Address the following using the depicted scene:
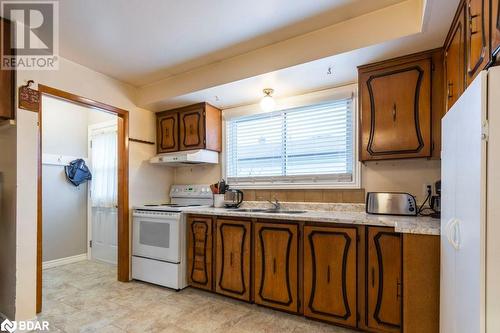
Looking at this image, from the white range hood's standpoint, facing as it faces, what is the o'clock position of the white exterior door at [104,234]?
The white exterior door is roughly at 3 o'clock from the white range hood.

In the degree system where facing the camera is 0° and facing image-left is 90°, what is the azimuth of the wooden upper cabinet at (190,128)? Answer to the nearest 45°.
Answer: approximately 45°

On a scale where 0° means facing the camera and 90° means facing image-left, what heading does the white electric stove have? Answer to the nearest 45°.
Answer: approximately 45°

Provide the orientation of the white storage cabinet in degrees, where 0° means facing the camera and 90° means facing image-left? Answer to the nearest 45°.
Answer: approximately 90°

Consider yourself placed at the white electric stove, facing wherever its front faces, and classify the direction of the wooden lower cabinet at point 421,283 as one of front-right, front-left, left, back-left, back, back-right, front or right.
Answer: left

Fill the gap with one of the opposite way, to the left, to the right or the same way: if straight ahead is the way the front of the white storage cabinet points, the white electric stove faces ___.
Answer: to the left

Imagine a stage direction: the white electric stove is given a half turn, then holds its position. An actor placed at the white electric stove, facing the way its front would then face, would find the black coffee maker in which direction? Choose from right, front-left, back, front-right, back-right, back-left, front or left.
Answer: right

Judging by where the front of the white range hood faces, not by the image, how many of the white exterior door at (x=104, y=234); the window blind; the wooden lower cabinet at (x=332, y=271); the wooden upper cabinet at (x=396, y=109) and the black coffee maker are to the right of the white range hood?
1

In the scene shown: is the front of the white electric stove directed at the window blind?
no

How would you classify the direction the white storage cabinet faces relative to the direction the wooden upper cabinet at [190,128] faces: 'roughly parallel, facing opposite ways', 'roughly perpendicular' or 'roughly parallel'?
roughly perpendicular

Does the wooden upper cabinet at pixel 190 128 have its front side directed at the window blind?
no

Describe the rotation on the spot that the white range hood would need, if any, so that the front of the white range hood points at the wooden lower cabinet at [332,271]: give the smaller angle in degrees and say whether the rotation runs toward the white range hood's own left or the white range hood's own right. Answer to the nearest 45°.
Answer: approximately 90° to the white range hood's own left

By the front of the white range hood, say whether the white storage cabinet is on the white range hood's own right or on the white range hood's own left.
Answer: on the white range hood's own left

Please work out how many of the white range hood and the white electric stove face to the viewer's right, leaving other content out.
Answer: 0

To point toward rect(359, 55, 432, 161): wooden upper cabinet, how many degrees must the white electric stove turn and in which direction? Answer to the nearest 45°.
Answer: approximately 90° to its left

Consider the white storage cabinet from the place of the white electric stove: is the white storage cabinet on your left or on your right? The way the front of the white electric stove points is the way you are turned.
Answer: on your left

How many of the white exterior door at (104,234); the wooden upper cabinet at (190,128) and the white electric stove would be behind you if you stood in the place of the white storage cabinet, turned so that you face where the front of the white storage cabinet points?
0

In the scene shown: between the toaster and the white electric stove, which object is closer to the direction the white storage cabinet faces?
the white electric stove
